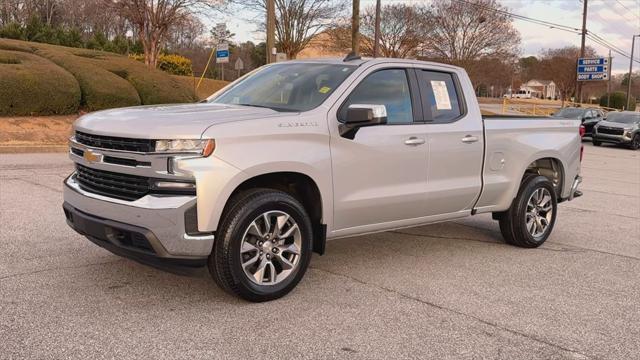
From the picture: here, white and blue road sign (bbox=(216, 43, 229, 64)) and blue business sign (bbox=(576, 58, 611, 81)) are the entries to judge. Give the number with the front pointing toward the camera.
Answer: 2

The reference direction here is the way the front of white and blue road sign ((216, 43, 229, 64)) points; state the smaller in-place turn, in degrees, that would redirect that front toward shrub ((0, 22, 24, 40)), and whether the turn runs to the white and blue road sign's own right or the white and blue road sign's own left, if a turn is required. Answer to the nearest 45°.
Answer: approximately 135° to the white and blue road sign's own right

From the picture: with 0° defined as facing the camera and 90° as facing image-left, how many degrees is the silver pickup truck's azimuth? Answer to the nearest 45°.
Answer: approximately 45°

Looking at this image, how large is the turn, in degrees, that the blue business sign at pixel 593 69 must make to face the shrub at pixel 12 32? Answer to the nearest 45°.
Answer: approximately 45° to its right

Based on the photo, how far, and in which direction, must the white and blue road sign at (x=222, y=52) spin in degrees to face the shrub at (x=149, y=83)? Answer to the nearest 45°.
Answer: approximately 90° to its right

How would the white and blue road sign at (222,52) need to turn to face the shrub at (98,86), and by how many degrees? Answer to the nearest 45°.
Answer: approximately 45° to its right

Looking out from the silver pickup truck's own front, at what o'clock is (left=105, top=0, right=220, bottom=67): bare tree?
The bare tree is roughly at 4 o'clock from the silver pickup truck.

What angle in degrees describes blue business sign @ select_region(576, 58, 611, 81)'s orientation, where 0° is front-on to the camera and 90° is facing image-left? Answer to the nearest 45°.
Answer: approximately 0°
